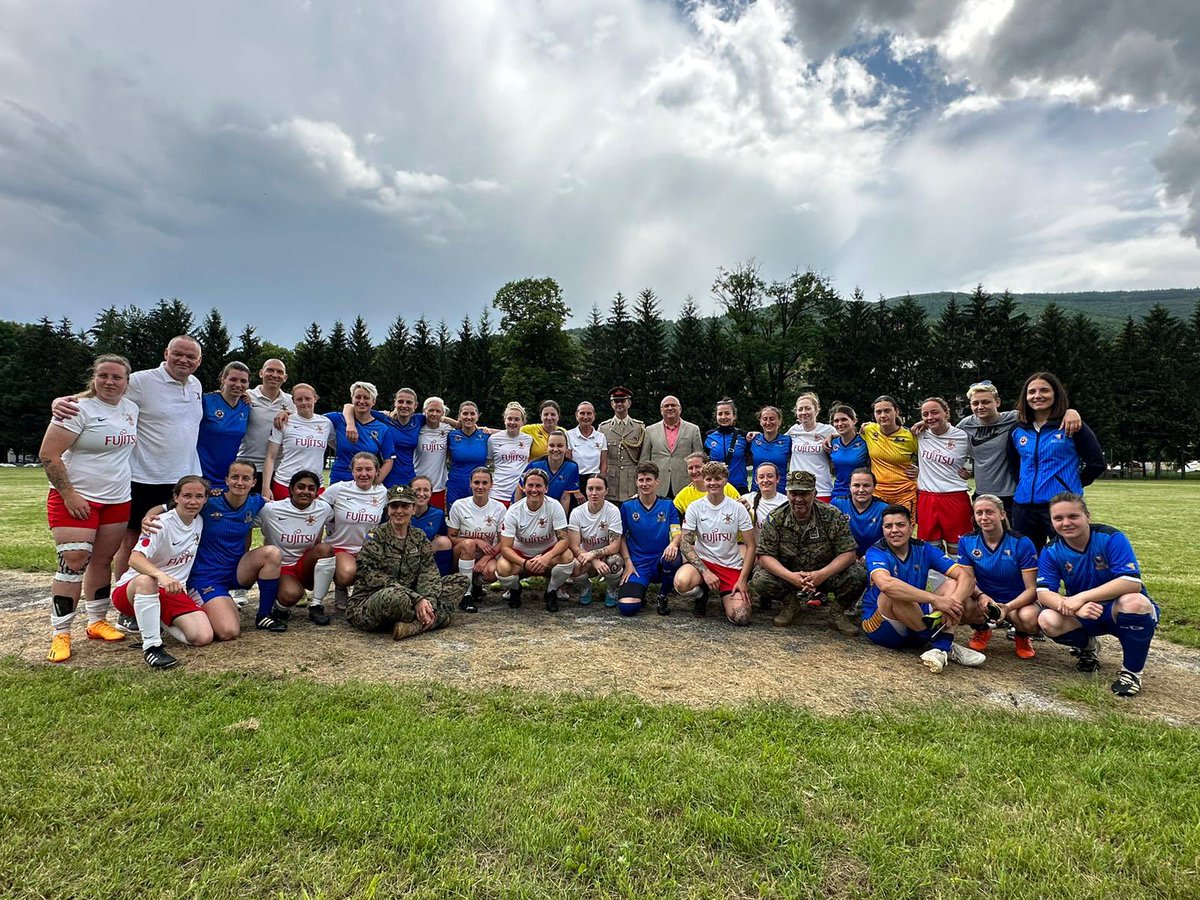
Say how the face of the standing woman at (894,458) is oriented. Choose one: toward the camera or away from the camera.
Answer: toward the camera

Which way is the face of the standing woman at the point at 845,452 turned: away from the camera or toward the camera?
toward the camera

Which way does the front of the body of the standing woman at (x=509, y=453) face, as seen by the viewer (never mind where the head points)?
toward the camera

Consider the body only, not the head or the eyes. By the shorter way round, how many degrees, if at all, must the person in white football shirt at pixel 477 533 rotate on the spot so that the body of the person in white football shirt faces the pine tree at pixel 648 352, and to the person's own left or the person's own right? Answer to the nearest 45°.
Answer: approximately 180°

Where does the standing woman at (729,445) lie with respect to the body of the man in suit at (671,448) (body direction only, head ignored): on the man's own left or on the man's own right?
on the man's own left

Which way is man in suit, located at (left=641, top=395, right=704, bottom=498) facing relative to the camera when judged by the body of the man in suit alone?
toward the camera

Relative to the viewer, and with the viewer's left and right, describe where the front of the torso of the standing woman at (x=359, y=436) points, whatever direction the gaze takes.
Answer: facing the viewer

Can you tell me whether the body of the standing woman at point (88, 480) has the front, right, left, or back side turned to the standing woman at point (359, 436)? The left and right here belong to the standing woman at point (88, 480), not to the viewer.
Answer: left

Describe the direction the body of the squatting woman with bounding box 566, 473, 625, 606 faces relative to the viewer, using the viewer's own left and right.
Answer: facing the viewer

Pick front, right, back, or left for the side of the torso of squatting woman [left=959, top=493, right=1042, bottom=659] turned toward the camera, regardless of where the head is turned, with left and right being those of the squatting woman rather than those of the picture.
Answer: front

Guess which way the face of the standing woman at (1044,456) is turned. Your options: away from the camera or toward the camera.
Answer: toward the camera

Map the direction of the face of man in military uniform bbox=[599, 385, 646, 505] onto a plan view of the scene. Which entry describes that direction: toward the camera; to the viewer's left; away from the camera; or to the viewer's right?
toward the camera

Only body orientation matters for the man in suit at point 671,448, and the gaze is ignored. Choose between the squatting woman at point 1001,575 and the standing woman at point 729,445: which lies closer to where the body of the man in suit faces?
the squatting woman

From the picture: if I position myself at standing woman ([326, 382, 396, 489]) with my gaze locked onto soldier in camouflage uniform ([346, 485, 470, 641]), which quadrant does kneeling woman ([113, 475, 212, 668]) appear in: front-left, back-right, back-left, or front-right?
front-right

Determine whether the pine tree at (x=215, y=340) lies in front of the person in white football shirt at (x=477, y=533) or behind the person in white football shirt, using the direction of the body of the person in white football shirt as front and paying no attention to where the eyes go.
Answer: behind

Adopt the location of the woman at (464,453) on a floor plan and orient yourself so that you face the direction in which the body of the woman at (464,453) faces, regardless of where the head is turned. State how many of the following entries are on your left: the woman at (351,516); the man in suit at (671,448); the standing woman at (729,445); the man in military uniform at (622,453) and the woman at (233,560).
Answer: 3

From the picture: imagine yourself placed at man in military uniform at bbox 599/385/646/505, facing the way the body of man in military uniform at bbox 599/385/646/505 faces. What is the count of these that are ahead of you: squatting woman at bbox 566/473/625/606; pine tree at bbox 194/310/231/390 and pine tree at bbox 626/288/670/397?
1
